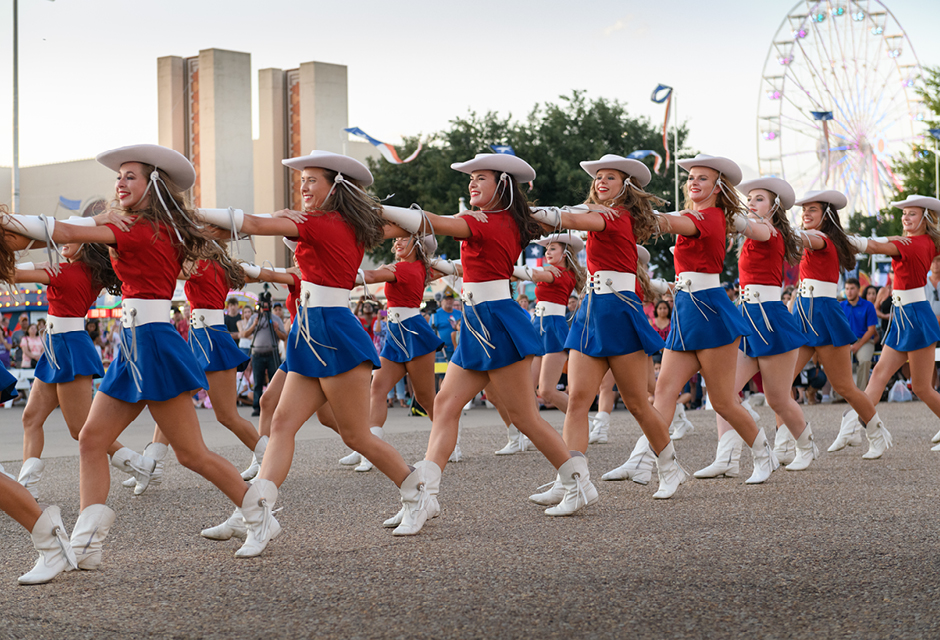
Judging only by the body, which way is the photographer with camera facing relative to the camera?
toward the camera

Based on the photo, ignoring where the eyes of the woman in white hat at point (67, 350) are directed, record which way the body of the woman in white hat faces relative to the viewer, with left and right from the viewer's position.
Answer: facing the viewer and to the left of the viewer

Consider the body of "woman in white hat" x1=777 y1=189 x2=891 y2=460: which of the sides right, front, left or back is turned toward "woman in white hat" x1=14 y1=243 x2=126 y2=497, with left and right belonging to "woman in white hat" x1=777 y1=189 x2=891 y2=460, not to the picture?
front

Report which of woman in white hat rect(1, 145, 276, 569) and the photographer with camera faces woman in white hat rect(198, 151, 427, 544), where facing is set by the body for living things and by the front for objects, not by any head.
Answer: the photographer with camera

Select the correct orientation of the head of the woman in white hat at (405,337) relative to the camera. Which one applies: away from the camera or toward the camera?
toward the camera

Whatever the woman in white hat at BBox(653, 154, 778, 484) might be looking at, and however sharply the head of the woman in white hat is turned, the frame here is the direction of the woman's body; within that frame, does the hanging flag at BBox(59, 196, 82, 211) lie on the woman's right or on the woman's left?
on the woman's right

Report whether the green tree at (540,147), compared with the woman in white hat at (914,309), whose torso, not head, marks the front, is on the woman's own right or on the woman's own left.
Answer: on the woman's own right

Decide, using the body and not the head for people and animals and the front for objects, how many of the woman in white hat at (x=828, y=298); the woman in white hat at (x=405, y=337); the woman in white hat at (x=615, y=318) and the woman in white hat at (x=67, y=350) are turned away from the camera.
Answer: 0

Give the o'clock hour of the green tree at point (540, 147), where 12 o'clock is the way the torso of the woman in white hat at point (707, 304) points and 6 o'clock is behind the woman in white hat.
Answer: The green tree is roughly at 4 o'clock from the woman in white hat.

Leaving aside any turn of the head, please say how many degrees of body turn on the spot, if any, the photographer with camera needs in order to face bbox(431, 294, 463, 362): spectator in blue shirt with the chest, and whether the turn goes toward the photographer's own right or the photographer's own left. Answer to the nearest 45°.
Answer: approximately 135° to the photographer's own left

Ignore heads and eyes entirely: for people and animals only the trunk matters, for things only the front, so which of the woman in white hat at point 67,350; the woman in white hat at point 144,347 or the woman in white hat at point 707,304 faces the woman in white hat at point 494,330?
the woman in white hat at point 707,304

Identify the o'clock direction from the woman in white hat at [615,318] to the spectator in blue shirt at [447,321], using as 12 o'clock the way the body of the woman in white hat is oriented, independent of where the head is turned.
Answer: The spectator in blue shirt is roughly at 4 o'clock from the woman in white hat.

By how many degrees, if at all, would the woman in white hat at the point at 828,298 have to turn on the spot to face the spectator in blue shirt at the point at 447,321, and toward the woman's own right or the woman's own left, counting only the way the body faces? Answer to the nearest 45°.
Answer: approximately 90° to the woman's own right

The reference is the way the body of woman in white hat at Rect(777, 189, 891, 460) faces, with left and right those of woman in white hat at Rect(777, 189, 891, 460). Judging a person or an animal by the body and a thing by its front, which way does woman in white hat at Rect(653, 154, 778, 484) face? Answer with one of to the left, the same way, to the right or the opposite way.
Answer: the same way

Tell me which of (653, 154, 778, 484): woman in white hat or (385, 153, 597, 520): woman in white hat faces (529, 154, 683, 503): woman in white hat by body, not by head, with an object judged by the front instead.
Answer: (653, 154, 778, 484): woman in white hat

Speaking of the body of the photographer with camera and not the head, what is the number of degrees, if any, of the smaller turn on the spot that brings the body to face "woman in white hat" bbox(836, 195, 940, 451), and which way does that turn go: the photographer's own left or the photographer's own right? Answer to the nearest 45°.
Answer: approximately 45° to the photographer's own left

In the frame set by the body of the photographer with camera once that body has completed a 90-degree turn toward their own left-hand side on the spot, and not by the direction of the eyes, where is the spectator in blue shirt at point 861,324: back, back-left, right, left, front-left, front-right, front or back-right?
front
